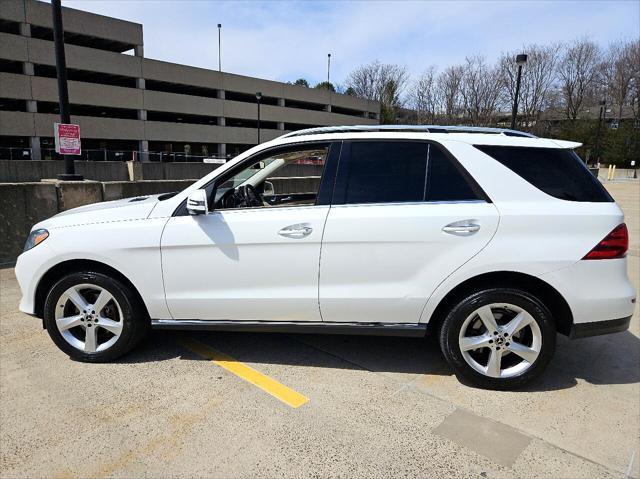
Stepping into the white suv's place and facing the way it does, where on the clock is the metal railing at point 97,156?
The metal railing is roughly at 2 o'clock from the white suv.

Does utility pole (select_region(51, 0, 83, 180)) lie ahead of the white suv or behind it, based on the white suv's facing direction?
ahead

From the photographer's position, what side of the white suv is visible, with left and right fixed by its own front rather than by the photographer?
left

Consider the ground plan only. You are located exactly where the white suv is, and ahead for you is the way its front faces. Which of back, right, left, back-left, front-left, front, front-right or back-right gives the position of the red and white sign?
front-right
